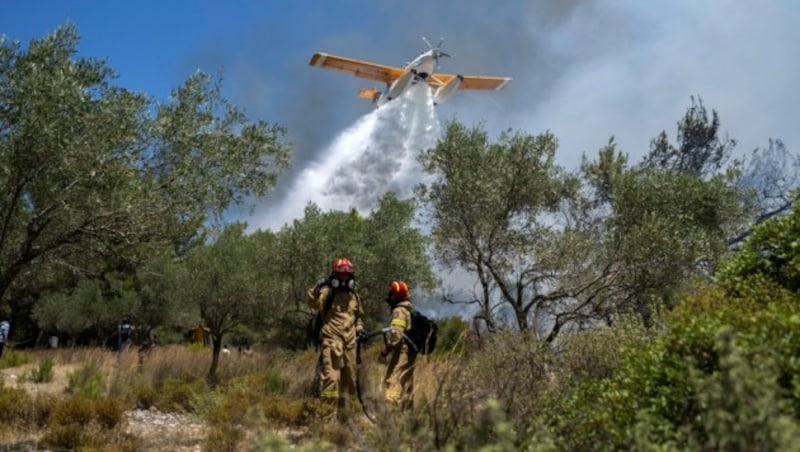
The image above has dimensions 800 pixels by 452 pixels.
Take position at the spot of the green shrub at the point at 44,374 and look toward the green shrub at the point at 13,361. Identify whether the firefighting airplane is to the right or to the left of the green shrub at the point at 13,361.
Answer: right

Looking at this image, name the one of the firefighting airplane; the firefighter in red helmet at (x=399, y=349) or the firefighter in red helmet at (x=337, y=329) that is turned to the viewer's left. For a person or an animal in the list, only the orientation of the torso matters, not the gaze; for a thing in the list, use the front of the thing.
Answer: the firefighter in red helmet at (x=399, y=349)

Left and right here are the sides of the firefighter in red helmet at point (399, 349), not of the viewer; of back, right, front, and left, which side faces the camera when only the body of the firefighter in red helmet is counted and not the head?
left
